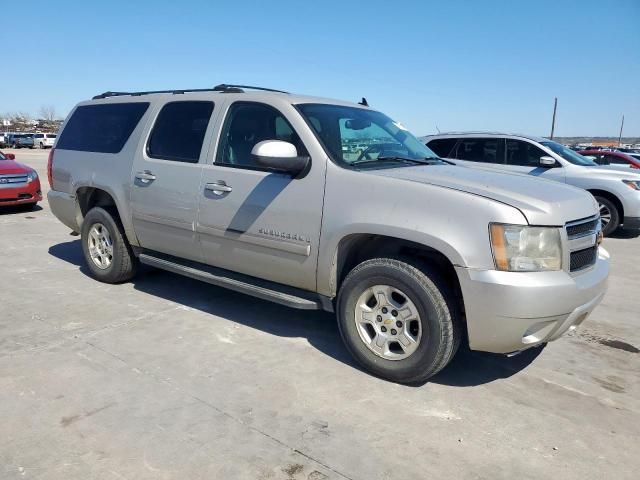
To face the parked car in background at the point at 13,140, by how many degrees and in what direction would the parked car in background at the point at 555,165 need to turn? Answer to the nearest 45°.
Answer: approximately 180°

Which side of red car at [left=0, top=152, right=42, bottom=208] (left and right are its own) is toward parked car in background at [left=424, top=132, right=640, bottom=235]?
front

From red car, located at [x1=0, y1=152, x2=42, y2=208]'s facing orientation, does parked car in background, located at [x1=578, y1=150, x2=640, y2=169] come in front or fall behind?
in front

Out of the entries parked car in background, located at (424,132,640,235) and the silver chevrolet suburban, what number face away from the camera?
0

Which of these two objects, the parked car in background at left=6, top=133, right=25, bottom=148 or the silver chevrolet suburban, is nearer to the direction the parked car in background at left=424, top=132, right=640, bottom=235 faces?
the silver chevrolet suburban

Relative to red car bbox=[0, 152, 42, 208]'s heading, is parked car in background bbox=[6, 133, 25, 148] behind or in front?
behind

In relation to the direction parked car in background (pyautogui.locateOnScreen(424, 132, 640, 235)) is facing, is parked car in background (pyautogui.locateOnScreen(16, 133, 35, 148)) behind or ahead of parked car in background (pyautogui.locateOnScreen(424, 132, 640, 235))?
behind

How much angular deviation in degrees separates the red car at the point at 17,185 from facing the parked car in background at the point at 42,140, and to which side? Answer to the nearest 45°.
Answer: approximately 135° to its left

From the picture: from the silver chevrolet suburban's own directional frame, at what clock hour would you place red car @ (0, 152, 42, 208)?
The red car is roughly at 6 o'clock from the silver chevrolet suburban.
